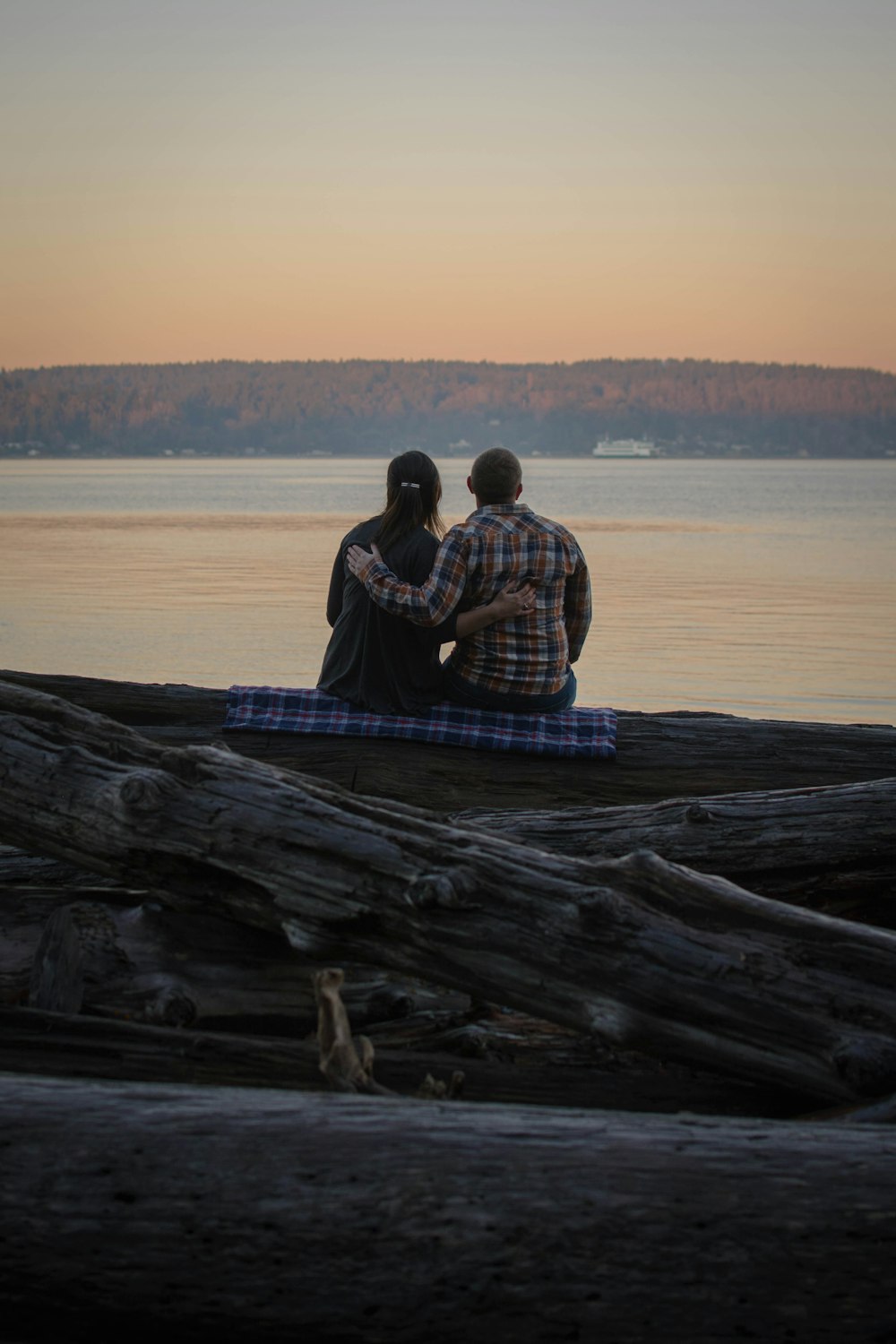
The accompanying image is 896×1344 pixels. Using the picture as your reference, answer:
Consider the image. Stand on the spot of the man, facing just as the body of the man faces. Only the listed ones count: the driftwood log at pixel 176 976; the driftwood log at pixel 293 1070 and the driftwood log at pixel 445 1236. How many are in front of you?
0

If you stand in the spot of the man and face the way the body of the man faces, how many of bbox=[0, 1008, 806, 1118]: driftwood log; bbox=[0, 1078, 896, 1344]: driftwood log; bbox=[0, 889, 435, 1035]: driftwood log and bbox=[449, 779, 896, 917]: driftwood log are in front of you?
0

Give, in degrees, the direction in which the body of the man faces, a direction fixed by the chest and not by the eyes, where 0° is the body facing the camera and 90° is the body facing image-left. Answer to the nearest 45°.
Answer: approximately 180°

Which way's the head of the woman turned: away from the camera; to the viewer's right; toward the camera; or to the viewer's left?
away from the camera

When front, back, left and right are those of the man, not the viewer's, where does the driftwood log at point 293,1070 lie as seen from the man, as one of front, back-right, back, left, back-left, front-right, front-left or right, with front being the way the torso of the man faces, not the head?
back

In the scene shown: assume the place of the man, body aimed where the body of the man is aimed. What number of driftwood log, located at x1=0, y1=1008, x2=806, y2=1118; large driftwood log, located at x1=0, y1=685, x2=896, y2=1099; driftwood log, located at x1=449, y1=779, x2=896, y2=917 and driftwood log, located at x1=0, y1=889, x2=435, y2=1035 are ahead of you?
0

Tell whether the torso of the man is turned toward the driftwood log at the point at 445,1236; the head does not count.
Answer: no

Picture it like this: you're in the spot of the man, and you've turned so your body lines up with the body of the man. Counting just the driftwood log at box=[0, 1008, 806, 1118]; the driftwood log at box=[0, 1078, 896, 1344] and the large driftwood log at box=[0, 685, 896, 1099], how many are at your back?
3

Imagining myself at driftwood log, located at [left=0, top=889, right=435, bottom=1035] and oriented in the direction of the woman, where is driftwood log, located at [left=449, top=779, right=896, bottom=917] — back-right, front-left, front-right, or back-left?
front-right

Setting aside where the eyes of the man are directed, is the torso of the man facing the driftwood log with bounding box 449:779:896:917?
no

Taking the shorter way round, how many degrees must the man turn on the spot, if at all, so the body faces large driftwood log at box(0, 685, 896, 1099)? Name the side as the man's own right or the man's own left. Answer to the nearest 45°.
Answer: approximately 180°

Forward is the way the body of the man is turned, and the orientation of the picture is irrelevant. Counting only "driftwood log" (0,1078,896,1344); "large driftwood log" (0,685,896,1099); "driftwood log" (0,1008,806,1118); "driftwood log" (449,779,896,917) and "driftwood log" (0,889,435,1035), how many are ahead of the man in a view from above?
0
